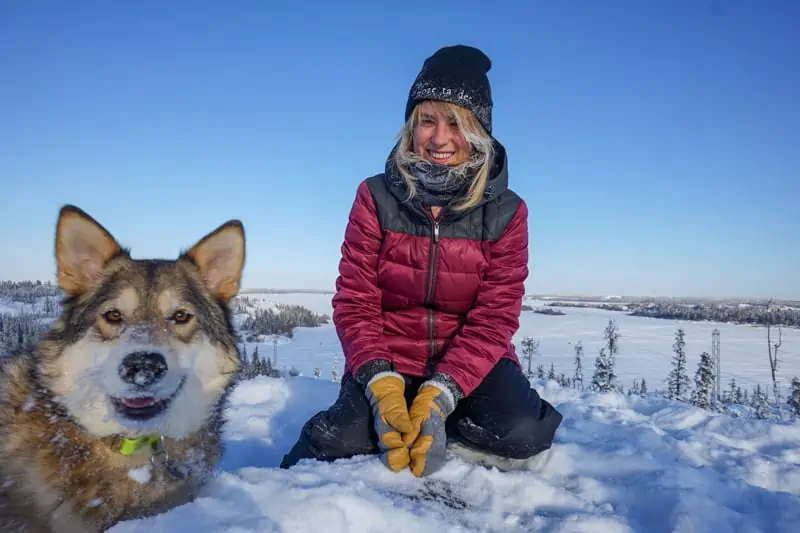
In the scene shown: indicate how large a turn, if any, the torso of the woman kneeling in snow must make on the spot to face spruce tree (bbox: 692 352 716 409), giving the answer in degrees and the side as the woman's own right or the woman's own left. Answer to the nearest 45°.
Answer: approximately 135° to the woman's own left

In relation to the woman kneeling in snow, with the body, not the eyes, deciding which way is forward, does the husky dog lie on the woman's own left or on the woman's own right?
on the woman's own right

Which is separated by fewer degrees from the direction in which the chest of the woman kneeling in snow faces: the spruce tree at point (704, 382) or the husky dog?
the husky dog

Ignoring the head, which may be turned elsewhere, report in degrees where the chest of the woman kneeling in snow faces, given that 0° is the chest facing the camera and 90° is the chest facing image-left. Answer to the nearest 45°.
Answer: approximately 0°
